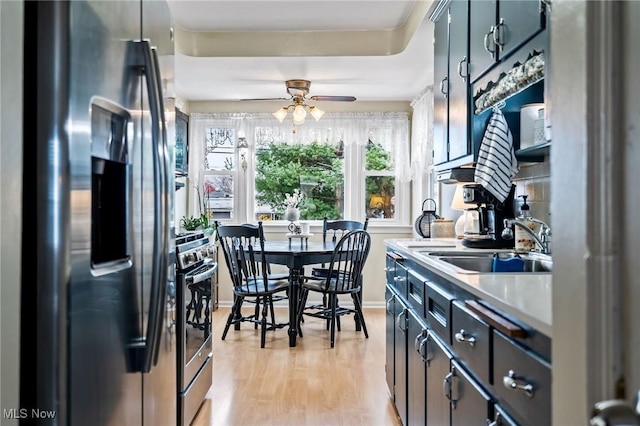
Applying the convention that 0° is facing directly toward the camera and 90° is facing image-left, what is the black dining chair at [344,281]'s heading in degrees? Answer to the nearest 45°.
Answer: approximately 135°

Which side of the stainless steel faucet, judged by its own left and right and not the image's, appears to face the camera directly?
left

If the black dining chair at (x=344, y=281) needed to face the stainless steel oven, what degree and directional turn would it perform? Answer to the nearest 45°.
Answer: approximately 90° to its left

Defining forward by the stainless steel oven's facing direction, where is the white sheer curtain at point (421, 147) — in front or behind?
in front

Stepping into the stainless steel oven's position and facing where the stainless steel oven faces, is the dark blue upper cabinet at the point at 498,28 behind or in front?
in front

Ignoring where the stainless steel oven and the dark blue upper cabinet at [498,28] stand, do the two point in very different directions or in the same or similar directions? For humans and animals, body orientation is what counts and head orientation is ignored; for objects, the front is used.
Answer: very different directions

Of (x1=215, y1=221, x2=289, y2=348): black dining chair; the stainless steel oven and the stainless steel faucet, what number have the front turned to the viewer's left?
1

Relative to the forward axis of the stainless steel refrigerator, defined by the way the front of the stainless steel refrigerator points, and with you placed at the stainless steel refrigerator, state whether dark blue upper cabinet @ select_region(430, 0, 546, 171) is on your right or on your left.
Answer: on your left

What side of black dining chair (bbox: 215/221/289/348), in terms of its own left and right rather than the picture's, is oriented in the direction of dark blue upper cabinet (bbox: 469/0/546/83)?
right

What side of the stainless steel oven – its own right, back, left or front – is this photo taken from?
right

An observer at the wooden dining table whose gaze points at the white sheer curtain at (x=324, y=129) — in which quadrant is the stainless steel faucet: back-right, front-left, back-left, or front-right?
back-right

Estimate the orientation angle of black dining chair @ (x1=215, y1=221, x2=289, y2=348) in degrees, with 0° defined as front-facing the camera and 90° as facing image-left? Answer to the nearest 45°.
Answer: approximately 225°
